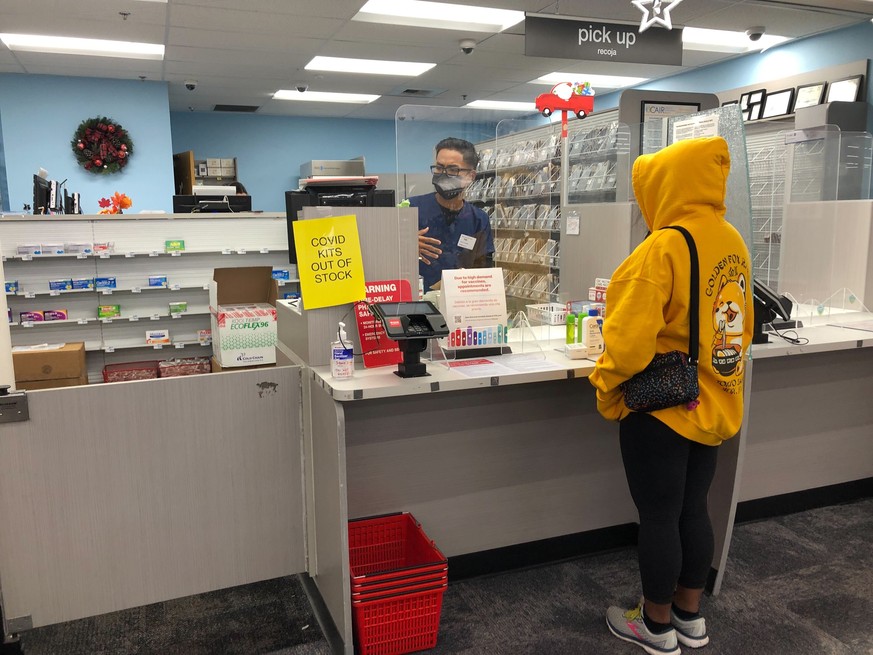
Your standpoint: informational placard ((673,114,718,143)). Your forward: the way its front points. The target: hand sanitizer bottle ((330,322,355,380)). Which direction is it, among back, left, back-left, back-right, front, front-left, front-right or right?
front-right

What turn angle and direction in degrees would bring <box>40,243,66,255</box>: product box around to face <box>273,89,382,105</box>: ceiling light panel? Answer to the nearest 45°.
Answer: approximately 135° to its left

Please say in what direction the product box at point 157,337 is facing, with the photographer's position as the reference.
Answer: facing the viewer

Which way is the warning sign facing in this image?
toward the camera

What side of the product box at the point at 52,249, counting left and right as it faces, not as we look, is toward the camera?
front

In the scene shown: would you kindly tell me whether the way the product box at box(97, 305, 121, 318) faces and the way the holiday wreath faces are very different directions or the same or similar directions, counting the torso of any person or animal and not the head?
same or similar directions

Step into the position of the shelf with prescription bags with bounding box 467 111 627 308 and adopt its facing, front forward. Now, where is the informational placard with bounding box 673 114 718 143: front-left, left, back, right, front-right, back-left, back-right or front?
left

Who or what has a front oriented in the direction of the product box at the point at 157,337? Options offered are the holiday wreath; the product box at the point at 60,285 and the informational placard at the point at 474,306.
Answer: the holiday wreath

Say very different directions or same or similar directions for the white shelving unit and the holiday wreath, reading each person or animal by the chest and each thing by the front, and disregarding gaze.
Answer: same or similar directions

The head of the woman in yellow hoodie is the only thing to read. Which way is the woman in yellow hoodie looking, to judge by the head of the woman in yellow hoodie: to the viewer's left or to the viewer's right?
to the viewer's left

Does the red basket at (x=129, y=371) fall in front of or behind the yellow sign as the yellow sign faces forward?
behind

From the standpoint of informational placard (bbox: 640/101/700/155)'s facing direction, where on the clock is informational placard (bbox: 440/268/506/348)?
informational placard (bbox: 440/268/506/348) is roughly at 1 o'clock from informational placard (bbox: 640/101/700/155).

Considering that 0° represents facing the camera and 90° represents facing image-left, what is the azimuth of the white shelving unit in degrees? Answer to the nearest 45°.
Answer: approximately 0°

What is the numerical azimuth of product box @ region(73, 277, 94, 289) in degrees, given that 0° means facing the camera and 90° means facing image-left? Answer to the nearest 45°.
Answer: approximately 0°

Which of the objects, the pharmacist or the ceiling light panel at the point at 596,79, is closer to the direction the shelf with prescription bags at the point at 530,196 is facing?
the pharmacist

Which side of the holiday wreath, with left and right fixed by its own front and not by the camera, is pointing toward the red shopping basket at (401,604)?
front
